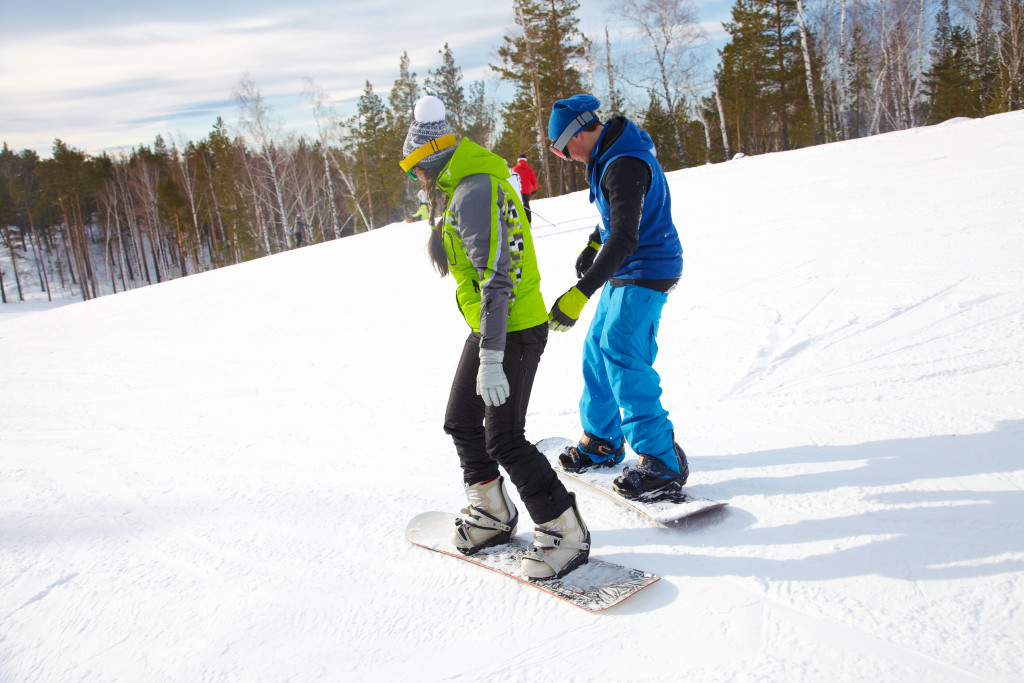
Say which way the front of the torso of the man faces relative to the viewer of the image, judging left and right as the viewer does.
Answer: facing to the left of the viewer

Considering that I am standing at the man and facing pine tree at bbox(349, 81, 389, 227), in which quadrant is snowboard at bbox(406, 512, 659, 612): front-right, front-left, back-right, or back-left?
back-left

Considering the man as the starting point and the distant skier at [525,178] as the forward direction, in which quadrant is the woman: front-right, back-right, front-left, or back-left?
back-left

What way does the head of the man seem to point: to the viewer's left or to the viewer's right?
to the viewer's left

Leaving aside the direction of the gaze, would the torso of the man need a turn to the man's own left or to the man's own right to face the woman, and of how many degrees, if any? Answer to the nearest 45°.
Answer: approximately 45° to the man's own left

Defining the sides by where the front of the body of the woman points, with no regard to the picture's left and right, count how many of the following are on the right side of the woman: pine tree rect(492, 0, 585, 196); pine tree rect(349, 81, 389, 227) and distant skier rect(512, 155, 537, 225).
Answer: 3

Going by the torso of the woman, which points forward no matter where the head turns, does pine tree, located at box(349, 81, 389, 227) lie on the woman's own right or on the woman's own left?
on the woman's own right

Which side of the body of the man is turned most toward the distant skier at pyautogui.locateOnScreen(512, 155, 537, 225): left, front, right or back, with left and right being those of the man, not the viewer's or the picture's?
right

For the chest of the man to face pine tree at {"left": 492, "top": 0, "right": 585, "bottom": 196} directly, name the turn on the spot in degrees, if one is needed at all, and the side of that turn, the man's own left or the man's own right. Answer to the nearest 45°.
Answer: approximately 90° to the man's own right

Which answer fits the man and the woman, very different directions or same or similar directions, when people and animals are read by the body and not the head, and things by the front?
same or similar directions

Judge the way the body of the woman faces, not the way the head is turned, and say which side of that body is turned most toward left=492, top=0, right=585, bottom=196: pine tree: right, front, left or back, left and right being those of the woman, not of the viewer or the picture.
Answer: right

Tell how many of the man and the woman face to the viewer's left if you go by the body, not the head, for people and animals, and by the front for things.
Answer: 2

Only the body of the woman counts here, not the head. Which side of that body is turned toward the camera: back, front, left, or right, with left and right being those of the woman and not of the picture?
left
